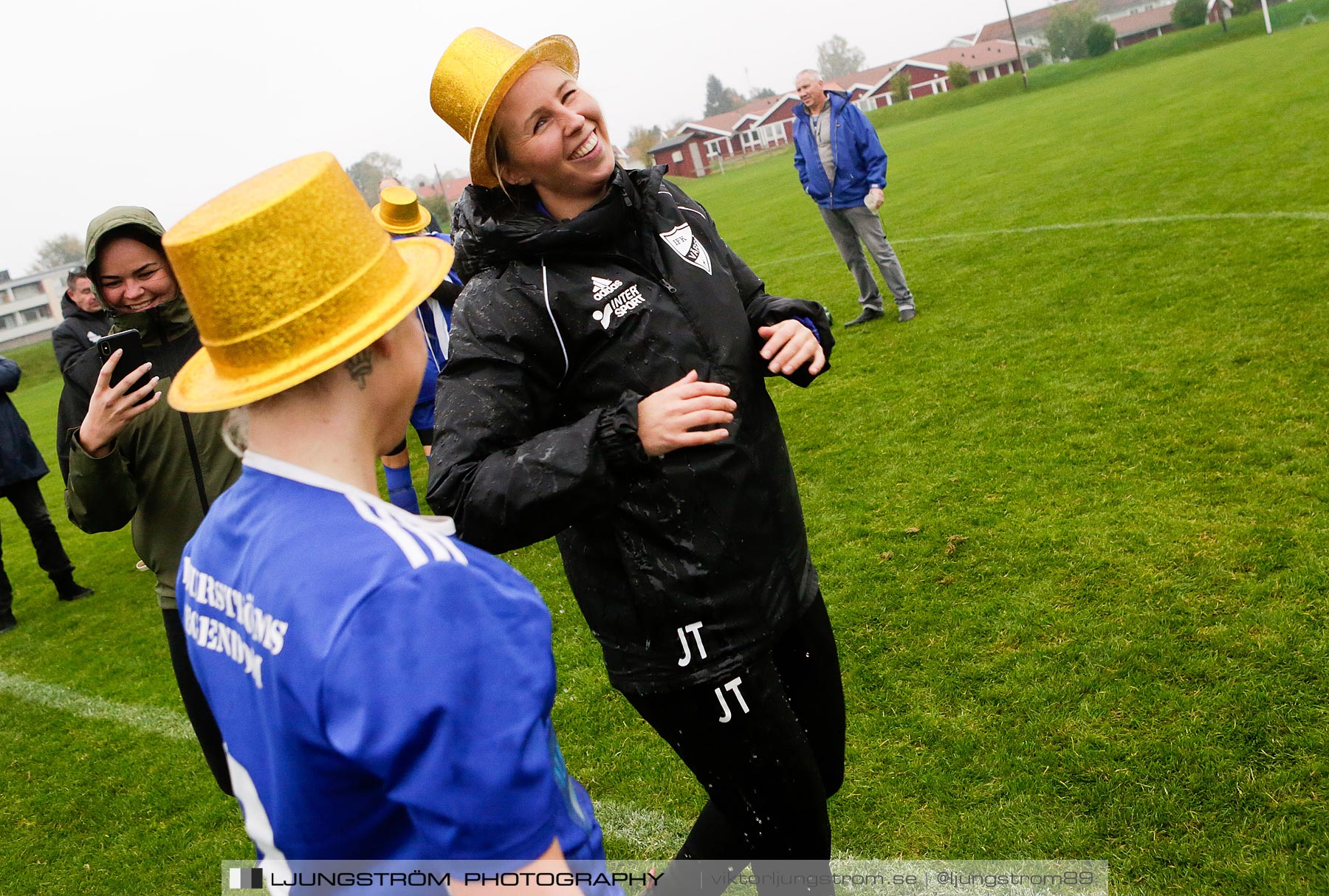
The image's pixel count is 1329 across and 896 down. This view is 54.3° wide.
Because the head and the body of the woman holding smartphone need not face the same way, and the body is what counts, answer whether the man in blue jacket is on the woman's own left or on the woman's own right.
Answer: on the woman's own left

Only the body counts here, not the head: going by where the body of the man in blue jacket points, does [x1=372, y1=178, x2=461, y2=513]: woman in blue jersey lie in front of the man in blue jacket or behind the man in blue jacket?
in front

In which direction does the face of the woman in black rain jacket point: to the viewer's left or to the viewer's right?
to the viewer's right

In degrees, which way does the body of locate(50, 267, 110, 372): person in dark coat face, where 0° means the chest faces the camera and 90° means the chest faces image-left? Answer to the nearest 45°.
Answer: approximately 315°

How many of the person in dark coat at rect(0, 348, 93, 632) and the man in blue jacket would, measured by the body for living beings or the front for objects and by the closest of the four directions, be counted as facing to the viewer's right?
1

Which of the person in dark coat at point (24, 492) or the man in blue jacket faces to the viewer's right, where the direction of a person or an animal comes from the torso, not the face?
the person in dark coat

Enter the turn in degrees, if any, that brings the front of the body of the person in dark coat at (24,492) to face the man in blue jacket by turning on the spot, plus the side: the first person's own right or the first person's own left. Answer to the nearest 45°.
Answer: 0° — they already face them

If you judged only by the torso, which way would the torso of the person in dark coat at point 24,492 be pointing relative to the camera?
to the viewer's right
